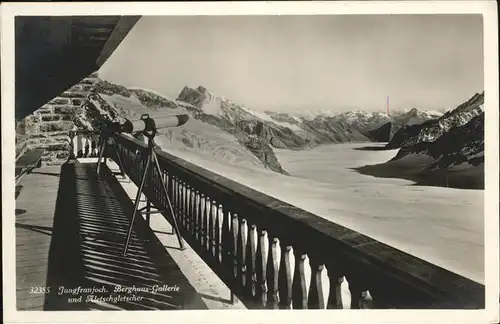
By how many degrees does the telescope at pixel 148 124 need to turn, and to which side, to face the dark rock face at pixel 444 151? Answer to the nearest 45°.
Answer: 0° — it already faces it

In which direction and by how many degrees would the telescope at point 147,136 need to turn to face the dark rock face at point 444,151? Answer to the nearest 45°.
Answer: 0° — it already faces it

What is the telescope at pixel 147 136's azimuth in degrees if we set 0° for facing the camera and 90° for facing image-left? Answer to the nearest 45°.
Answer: approximately 270°

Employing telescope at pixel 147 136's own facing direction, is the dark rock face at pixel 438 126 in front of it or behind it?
in front

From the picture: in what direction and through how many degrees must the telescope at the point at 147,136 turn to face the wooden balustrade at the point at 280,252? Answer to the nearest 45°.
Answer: approximately 45° to its right

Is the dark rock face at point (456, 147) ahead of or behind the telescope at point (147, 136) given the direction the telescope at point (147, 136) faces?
ahead
